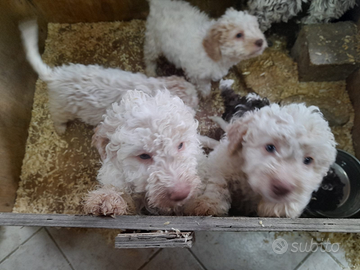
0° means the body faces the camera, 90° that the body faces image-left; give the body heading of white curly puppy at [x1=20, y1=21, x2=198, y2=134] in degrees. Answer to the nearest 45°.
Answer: approximately 270°

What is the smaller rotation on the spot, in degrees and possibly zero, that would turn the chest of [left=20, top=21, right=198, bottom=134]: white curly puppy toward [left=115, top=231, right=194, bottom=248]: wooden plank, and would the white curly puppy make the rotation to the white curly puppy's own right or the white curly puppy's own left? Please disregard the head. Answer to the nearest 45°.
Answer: approximately 90° to the white curly puppy's own right

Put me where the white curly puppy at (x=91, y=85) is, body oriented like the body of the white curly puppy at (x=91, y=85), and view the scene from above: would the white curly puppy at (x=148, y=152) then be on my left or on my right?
on my right

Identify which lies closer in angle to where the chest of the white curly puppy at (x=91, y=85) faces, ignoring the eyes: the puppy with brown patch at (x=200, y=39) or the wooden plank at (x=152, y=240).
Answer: the puppy with brown patch

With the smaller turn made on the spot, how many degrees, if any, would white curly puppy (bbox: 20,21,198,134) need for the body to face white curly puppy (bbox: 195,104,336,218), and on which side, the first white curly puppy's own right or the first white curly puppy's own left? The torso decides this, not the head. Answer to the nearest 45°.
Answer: approximately 45° to the first white curly puppy's own right

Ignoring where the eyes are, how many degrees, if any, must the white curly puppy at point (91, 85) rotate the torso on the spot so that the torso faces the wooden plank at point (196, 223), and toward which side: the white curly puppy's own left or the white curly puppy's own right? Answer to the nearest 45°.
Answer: approximately 90° to the white curly puppy's own right

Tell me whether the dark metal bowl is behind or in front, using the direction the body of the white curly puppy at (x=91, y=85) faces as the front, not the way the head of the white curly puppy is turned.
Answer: in front
